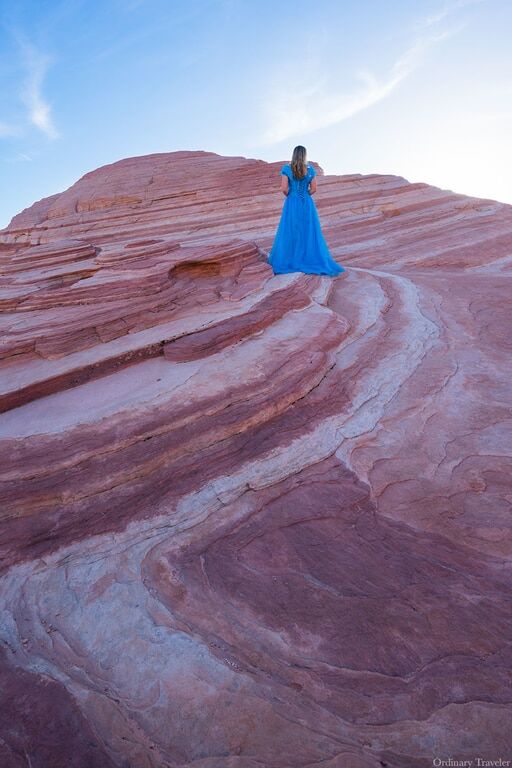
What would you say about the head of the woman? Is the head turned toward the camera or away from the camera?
away from the camera

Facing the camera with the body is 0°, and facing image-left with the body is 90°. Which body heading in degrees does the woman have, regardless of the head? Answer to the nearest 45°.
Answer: approximately 180°
